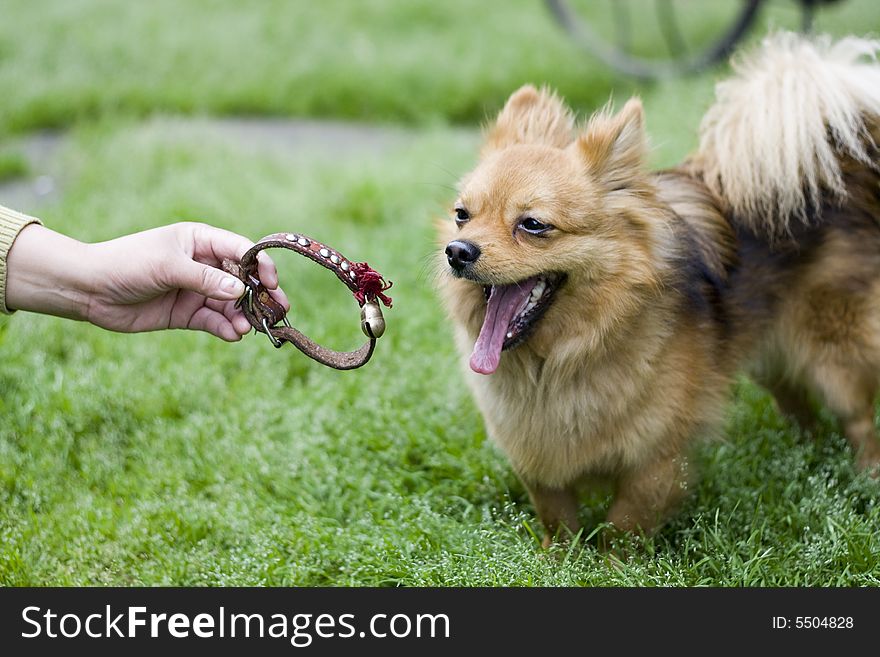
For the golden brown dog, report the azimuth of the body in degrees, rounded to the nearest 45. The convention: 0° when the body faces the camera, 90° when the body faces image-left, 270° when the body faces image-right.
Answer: approximately 45°
